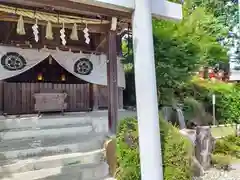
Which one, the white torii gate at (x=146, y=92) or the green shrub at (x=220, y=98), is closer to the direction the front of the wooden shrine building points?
the white torii gate

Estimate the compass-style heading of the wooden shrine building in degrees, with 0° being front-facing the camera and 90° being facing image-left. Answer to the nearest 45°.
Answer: approximately 0°

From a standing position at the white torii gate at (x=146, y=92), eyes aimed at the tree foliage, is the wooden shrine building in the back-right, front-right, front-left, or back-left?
front-left

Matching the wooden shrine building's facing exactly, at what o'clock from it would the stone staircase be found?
The stone staircase is roughly at 12 o'clock from the wooden shrine building.

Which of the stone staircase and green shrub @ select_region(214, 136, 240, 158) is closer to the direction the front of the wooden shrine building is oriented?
the stone staircase

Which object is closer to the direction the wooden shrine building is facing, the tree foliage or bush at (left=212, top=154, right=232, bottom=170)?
the bush

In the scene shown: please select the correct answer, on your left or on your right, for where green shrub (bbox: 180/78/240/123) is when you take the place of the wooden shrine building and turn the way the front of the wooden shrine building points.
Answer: on your left

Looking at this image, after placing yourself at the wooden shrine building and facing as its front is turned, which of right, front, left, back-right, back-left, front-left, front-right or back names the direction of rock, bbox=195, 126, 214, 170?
front-left

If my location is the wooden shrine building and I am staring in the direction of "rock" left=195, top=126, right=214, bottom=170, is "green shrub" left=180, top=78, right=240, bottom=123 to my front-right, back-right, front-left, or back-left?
front-left

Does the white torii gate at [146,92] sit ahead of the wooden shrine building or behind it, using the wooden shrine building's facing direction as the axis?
ahead

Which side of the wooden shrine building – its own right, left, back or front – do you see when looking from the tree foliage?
left

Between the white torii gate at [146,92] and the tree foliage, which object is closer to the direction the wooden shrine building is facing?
the white torii gate

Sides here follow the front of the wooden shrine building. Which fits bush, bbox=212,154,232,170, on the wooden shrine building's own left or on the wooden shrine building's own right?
on the wooden shrine building's own left

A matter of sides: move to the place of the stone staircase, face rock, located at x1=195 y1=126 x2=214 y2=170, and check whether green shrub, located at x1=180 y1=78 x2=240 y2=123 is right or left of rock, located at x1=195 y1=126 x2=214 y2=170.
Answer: left
